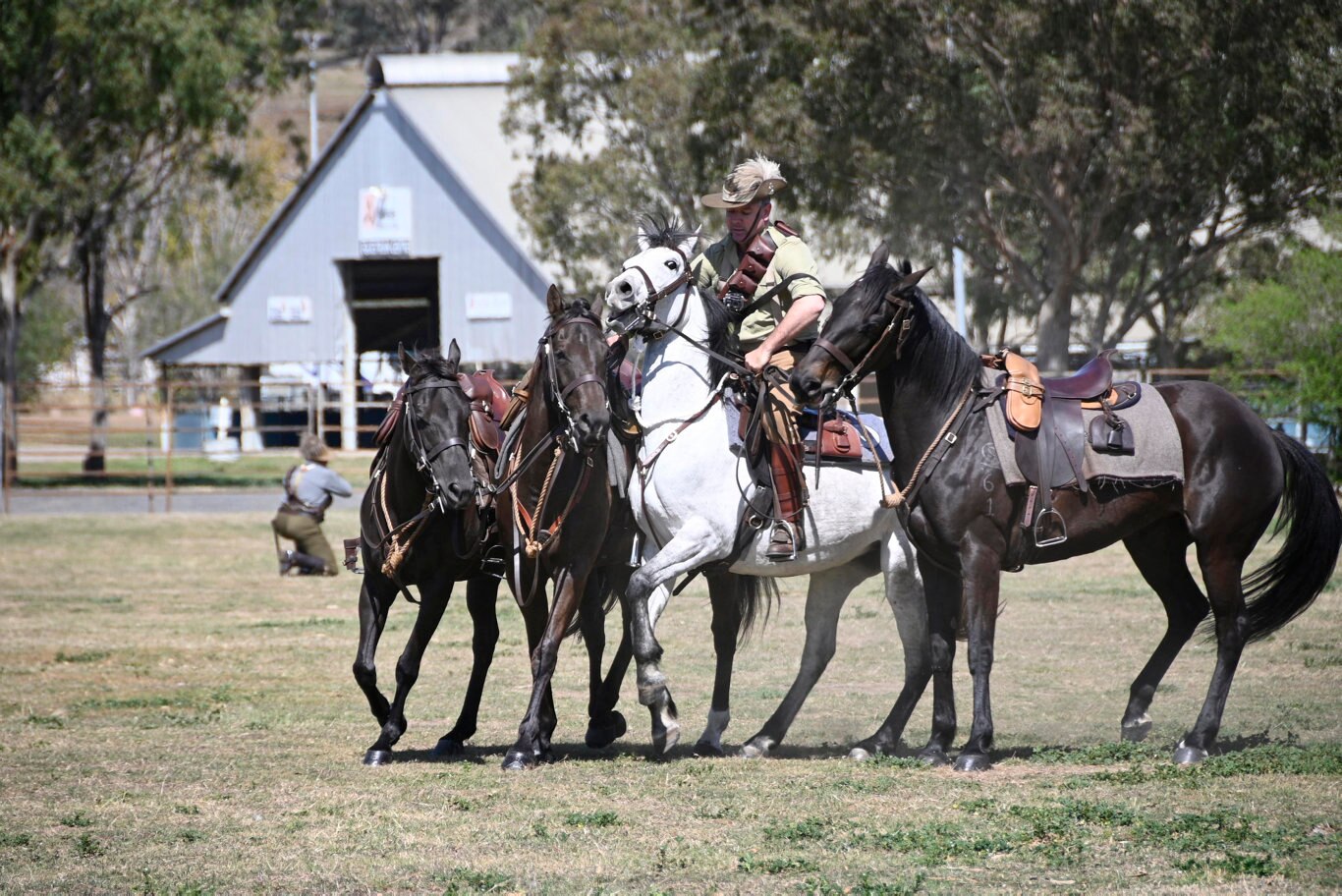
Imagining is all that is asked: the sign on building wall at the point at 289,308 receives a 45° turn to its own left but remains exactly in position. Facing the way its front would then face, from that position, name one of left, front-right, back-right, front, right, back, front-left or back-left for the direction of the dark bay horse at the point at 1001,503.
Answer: front-right

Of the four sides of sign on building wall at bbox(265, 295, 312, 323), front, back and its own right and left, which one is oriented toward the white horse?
front

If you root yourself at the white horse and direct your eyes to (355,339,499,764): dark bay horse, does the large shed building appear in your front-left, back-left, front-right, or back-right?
front-right

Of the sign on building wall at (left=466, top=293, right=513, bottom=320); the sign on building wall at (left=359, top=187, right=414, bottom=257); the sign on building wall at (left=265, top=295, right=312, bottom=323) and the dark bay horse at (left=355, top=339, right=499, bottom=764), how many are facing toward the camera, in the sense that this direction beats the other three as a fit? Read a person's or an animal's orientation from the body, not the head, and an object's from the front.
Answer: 4

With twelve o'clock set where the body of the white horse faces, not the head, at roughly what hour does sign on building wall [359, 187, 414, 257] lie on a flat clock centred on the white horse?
The sign on building wall is roughly at 4 o'clock from the white horse.

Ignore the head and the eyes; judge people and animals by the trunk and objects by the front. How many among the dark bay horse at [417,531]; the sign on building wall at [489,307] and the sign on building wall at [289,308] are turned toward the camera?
3

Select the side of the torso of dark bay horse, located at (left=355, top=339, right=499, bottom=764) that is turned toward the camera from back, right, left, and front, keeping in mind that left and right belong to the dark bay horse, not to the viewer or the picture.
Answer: front

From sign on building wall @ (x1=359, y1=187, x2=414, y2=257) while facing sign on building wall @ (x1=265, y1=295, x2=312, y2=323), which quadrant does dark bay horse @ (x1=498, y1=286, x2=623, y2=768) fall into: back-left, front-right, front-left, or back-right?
back-left

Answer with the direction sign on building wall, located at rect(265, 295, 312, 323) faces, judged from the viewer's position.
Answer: facing the viewer

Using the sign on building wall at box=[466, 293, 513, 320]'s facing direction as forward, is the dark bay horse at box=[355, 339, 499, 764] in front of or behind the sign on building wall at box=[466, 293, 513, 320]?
in front

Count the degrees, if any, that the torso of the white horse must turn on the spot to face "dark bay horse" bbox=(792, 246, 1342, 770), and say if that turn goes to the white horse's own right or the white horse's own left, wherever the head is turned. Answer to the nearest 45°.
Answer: approximately 135° to the white horse's own left

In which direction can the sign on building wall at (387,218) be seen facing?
toward the camera

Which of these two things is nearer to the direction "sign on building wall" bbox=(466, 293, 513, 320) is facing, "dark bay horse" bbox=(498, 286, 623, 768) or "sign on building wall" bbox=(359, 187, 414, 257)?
the dark bay horse

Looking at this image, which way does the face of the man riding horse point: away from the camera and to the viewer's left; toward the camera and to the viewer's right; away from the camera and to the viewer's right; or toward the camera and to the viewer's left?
toward the camera and to the viewer's left

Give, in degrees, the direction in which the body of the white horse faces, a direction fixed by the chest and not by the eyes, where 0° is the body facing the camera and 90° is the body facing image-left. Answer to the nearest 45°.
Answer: approximately 45°

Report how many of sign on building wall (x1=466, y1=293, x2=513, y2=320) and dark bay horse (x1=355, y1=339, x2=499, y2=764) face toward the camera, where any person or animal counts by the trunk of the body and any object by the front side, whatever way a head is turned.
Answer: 2

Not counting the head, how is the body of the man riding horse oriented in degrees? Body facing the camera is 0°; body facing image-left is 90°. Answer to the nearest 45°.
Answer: approximately 45°

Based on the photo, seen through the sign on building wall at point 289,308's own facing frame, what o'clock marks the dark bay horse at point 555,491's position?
The dark bay horse is roughly at 12 o'clock from the sign on building wall.

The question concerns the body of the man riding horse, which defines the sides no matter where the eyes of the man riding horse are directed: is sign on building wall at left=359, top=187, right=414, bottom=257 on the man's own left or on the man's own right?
on the man's own right
